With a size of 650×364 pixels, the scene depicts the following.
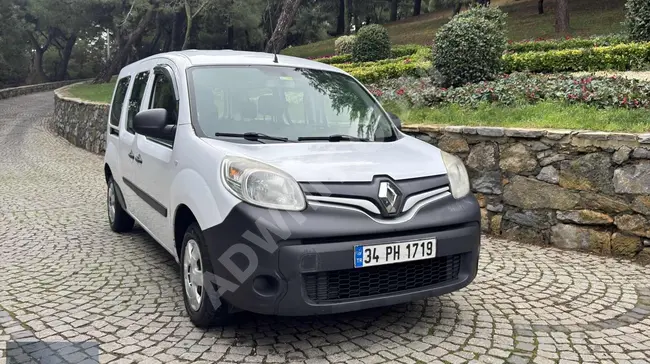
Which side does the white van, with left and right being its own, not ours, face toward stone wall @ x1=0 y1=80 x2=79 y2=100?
back

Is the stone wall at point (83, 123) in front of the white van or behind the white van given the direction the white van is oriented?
behind

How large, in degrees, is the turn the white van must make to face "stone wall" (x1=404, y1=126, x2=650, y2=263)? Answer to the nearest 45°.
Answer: approximately 90° to its left

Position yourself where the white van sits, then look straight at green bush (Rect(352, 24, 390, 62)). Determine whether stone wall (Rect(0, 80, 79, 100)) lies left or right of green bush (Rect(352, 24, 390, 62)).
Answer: left

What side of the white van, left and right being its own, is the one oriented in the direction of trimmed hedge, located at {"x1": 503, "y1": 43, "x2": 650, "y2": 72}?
left

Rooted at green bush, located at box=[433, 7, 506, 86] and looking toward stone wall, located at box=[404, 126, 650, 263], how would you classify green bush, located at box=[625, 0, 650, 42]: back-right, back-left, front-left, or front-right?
back-left

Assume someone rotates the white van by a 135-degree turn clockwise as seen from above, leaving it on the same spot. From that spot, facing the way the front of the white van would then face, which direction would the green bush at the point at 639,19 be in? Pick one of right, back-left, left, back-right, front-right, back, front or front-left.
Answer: back-right

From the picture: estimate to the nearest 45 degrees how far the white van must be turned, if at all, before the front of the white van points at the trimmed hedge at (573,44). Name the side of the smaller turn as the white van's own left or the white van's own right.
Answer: approximately 90° to the white van's own left

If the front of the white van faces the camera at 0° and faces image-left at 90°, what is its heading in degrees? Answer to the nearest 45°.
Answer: approximately 315°
